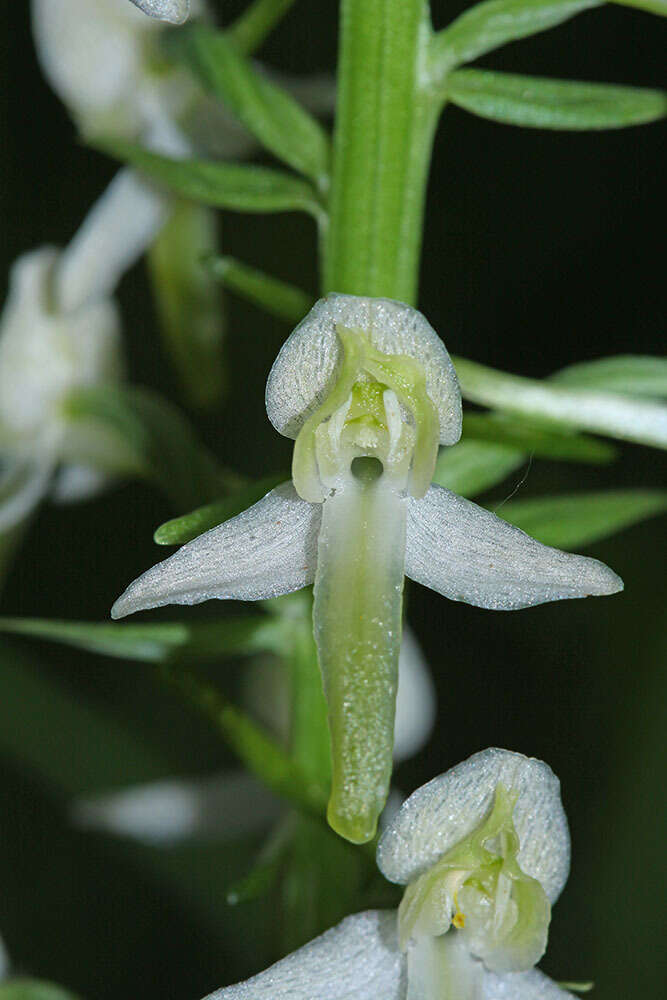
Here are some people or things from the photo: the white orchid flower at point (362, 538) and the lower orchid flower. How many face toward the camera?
2

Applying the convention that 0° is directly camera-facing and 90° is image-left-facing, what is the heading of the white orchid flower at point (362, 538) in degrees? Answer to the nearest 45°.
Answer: approximately 0°

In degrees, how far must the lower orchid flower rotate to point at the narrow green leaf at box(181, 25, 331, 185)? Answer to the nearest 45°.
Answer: approximately 135° to its right

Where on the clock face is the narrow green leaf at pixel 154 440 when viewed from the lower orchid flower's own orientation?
The narrow green leaf is roughly at 5 o'clock from the lower orchid flower.

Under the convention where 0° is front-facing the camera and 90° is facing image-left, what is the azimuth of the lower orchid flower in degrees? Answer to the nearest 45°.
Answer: approximately 0°
